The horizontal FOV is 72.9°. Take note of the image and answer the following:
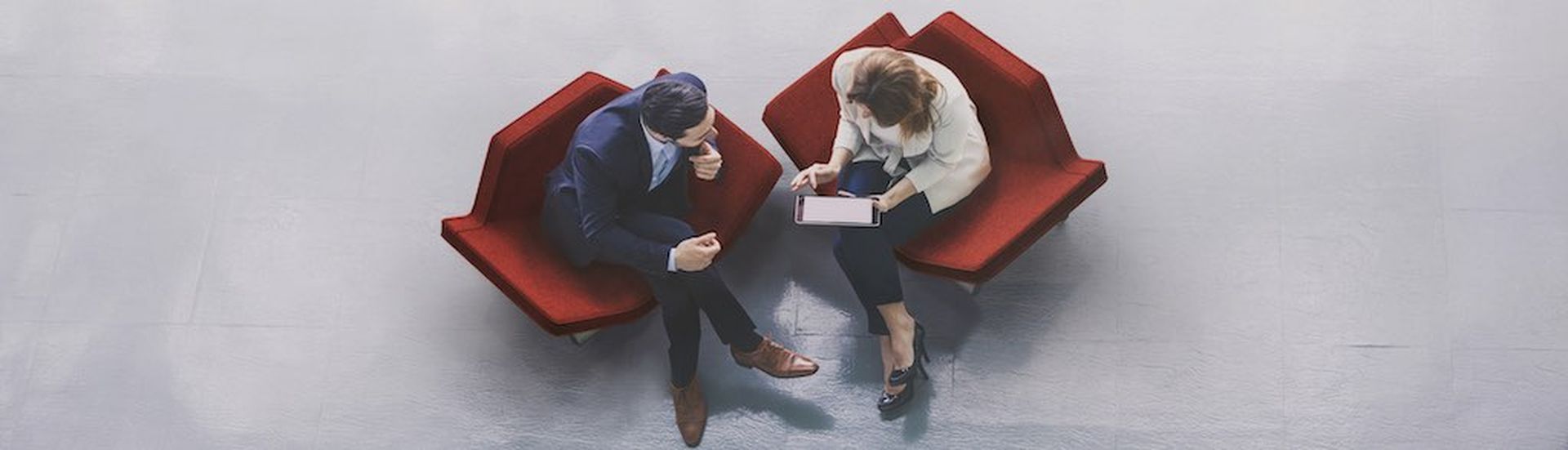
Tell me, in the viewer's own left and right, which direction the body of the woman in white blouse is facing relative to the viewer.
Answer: facing the viewer and to the left of the viewer

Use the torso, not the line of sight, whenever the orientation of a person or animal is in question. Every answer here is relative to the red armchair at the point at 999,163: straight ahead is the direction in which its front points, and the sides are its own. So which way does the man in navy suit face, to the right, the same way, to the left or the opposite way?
to the left

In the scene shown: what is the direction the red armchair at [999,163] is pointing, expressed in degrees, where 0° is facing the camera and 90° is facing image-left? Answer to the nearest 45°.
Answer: approximately 45°

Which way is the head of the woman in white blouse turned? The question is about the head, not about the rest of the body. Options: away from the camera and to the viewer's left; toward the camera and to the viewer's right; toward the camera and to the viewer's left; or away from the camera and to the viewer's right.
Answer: toward the camera and to the viewer's left

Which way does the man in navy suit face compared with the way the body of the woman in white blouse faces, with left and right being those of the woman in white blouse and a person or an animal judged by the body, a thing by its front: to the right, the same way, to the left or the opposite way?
to the left

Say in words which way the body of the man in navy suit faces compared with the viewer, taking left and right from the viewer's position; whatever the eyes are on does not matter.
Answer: facing the viewer and to the right of the viewer

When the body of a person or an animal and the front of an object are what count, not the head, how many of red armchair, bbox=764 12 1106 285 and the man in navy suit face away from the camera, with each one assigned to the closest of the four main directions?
0
